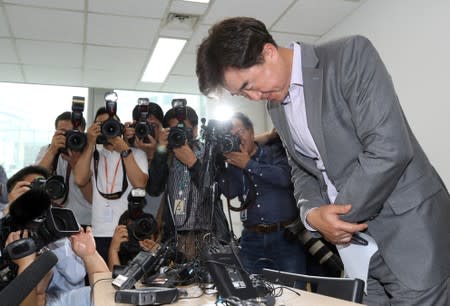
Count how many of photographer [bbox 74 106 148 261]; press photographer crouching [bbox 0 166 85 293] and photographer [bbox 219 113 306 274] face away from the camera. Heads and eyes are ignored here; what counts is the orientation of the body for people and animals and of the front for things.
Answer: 0

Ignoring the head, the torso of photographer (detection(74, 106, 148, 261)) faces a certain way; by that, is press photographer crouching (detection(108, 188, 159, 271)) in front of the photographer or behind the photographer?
in front

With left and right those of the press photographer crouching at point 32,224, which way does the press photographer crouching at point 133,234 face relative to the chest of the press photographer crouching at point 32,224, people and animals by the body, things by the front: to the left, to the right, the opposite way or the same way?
the same way

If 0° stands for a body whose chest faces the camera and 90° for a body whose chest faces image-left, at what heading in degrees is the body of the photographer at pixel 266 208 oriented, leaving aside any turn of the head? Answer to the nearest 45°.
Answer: approximately 45°

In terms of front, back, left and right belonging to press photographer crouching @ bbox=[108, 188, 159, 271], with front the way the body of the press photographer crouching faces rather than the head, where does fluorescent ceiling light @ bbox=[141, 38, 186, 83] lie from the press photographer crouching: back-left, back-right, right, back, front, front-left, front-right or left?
back-left

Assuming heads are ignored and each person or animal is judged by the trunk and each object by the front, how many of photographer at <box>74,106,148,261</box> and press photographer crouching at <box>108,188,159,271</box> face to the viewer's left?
0

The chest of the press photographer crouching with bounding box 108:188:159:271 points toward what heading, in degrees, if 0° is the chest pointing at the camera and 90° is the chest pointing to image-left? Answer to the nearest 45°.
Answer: approximately 315°

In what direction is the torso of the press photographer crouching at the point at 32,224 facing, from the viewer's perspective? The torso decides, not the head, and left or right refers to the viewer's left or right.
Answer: facing the viewer and to the right of the viewer

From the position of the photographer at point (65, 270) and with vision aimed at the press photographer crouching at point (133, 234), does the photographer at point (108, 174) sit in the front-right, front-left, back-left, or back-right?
front-left

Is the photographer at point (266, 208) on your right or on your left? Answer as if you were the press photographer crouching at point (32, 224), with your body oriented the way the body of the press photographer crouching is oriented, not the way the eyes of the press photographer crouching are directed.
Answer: on your left

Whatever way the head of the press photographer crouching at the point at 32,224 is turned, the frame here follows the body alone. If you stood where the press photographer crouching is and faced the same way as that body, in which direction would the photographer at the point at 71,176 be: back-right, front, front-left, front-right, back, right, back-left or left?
back-left

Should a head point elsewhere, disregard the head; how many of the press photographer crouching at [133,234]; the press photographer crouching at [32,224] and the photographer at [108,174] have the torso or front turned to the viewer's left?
0

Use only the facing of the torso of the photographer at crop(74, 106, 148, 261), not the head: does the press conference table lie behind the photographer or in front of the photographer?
in front

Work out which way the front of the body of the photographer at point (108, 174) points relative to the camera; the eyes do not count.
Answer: toward the camera
